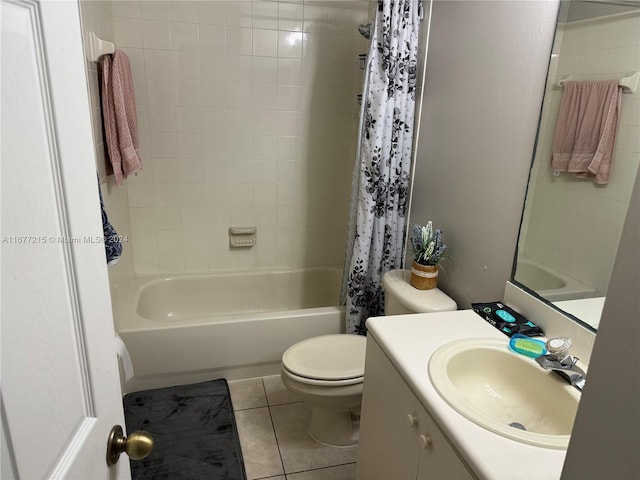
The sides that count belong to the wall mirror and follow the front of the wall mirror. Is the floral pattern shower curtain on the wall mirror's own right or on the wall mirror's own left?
on the wall mirror's own right

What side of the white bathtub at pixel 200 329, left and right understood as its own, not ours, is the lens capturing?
front

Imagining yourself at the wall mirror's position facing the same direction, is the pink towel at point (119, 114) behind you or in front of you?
in front

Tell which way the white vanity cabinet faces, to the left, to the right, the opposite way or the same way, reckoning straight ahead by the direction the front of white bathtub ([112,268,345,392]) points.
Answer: to the right

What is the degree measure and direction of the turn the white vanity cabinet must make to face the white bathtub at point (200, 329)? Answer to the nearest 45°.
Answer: approximately 90° to its right

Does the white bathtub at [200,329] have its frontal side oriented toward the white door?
yes

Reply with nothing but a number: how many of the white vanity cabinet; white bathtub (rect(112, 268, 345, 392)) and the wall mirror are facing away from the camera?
0

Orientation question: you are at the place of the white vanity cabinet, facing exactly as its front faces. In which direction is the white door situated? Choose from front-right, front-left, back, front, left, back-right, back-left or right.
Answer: front

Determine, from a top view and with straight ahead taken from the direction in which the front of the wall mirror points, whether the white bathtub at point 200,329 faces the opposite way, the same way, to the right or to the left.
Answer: to the left

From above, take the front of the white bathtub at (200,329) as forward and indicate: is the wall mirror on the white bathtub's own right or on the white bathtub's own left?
on the white bathtub's own left

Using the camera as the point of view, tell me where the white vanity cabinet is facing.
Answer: facing the viewer and to the left of the viewer
